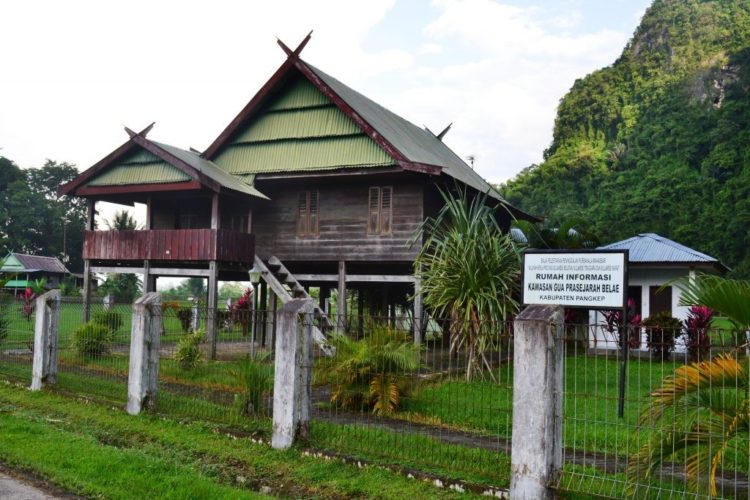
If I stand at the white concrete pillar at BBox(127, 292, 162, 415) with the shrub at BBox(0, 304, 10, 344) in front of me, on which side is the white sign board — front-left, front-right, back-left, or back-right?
back-right

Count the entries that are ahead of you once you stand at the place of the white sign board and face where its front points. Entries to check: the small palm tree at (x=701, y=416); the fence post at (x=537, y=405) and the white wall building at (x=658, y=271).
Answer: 2

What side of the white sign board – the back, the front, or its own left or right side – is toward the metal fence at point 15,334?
right

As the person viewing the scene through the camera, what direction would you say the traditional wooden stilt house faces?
facing the viewer and to the left of the viewer

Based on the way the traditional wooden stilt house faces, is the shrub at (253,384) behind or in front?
in front

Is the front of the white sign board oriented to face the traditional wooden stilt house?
no

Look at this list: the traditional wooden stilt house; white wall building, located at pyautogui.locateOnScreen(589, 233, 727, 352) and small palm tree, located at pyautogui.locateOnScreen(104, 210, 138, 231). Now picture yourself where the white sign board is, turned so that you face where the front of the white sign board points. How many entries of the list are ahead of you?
0

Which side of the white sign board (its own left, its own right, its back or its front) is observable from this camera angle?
front

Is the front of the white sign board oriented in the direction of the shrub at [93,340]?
no

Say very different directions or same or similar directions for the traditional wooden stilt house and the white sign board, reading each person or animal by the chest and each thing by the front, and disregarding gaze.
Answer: same or similar directions

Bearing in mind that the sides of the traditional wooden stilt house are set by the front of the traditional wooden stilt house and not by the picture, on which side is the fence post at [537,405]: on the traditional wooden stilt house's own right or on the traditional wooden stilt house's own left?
on the traditional wooden stilt house's own left

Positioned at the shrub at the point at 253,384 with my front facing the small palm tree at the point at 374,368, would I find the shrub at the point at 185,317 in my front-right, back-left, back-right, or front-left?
back-left

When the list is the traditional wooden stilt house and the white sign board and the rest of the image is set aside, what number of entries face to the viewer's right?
0

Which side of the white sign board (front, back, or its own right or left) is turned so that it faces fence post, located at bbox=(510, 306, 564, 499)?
front

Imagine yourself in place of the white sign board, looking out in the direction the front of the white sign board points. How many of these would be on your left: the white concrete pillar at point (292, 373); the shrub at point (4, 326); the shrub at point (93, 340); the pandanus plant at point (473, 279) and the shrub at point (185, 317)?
0

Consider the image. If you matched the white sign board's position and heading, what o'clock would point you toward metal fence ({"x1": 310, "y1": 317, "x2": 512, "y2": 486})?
The metal fence is roughly at 1 o'clock from the white sign board.

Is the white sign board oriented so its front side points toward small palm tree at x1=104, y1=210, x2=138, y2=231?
no
